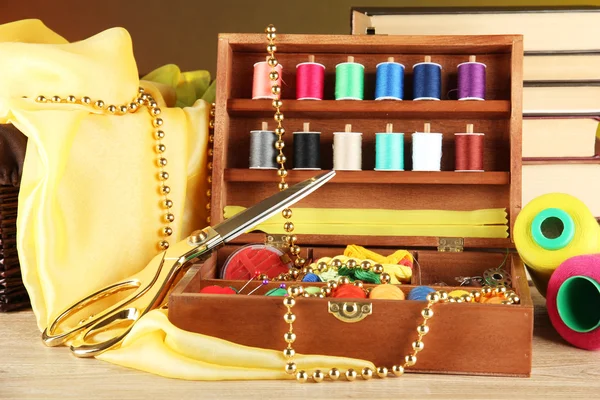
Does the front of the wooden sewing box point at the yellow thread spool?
no

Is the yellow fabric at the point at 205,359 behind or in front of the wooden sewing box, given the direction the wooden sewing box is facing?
in front

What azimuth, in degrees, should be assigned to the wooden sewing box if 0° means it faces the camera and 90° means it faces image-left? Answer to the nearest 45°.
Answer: approximately 0°

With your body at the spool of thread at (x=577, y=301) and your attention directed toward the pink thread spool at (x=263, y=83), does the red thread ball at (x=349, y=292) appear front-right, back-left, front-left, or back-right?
front-left

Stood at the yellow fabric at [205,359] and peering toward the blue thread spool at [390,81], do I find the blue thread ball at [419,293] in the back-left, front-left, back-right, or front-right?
front-right
